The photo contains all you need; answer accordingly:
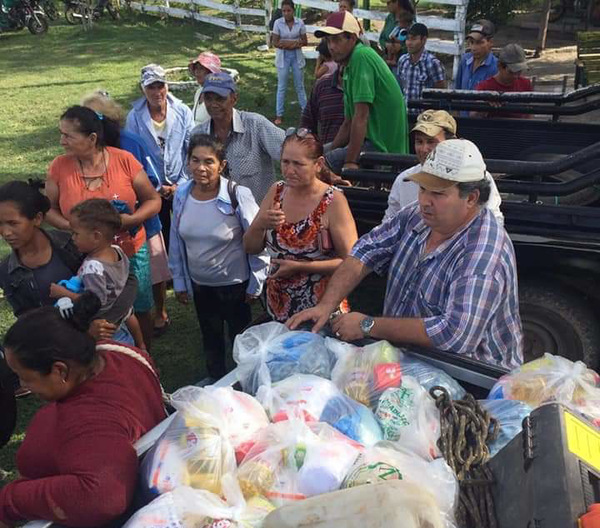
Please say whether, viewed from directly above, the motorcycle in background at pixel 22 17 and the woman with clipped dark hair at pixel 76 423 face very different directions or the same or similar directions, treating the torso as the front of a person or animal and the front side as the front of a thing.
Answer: very different directions

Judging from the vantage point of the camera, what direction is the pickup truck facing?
facing to the right of the viewer

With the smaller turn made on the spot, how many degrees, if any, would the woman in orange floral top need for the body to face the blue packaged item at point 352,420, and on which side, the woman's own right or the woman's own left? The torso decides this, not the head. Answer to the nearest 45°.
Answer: approximately 45° to the woman's own left

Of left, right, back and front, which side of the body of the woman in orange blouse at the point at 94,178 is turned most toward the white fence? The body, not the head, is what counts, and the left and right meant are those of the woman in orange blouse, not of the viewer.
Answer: back

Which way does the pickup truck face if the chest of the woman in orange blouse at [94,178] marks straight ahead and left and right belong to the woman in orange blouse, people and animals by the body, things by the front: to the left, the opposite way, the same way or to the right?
to the left
